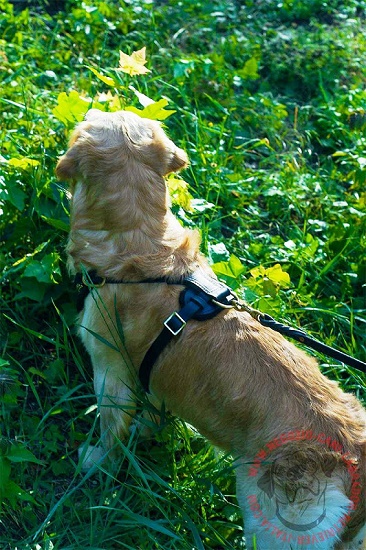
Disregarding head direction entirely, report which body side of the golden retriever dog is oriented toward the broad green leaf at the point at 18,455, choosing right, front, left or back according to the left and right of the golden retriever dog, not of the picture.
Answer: left

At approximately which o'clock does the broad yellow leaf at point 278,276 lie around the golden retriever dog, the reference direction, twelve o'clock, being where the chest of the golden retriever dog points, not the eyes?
The broad yellow leaf is roughly at 2 o'clock from the golden retriever dog.

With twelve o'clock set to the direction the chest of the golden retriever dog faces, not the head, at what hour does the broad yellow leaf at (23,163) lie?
The broad yellow leaf is roughly at 12 o'clock from the golden retriever dog.

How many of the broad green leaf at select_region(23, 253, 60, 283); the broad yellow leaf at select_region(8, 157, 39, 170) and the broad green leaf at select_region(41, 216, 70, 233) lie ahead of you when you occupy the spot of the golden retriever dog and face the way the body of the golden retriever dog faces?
3

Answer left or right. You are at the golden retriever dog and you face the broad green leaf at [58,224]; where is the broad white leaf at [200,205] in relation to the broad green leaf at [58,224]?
right

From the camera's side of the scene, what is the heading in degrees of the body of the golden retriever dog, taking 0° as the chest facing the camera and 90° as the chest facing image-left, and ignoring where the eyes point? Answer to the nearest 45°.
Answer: approximately 135°

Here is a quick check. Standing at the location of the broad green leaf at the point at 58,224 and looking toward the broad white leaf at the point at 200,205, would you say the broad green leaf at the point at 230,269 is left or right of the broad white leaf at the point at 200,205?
right

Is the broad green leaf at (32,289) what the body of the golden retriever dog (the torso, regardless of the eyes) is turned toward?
yes

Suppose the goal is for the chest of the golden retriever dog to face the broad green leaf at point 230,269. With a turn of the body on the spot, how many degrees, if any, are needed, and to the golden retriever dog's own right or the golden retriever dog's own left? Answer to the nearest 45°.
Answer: approximately 45° to the golden retriever dog's own right

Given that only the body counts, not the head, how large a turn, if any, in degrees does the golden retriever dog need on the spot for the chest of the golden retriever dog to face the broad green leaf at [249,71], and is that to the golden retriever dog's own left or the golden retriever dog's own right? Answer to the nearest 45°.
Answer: approximately 45° to the golden retriever dog's own right

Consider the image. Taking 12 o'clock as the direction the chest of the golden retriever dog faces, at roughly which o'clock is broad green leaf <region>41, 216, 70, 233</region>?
The broad green leaf is roughly at 12 o'clock from the golden retriever dog.
